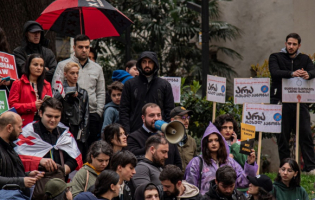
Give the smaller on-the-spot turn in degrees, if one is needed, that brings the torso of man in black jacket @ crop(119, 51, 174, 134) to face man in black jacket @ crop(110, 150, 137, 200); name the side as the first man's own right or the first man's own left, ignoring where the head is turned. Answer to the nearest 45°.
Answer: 0° — they already face them

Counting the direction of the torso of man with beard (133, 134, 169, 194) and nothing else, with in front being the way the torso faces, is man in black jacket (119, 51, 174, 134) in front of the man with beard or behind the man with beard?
behind

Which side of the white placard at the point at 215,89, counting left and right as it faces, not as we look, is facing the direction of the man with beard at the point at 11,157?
right

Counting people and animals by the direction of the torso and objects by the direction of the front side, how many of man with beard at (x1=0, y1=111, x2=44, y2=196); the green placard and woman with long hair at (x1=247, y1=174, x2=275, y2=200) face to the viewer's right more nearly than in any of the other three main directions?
1

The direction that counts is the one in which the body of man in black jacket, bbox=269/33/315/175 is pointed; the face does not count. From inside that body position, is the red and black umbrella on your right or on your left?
on your right

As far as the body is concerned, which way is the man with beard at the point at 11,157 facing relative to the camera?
to the viewer's right
